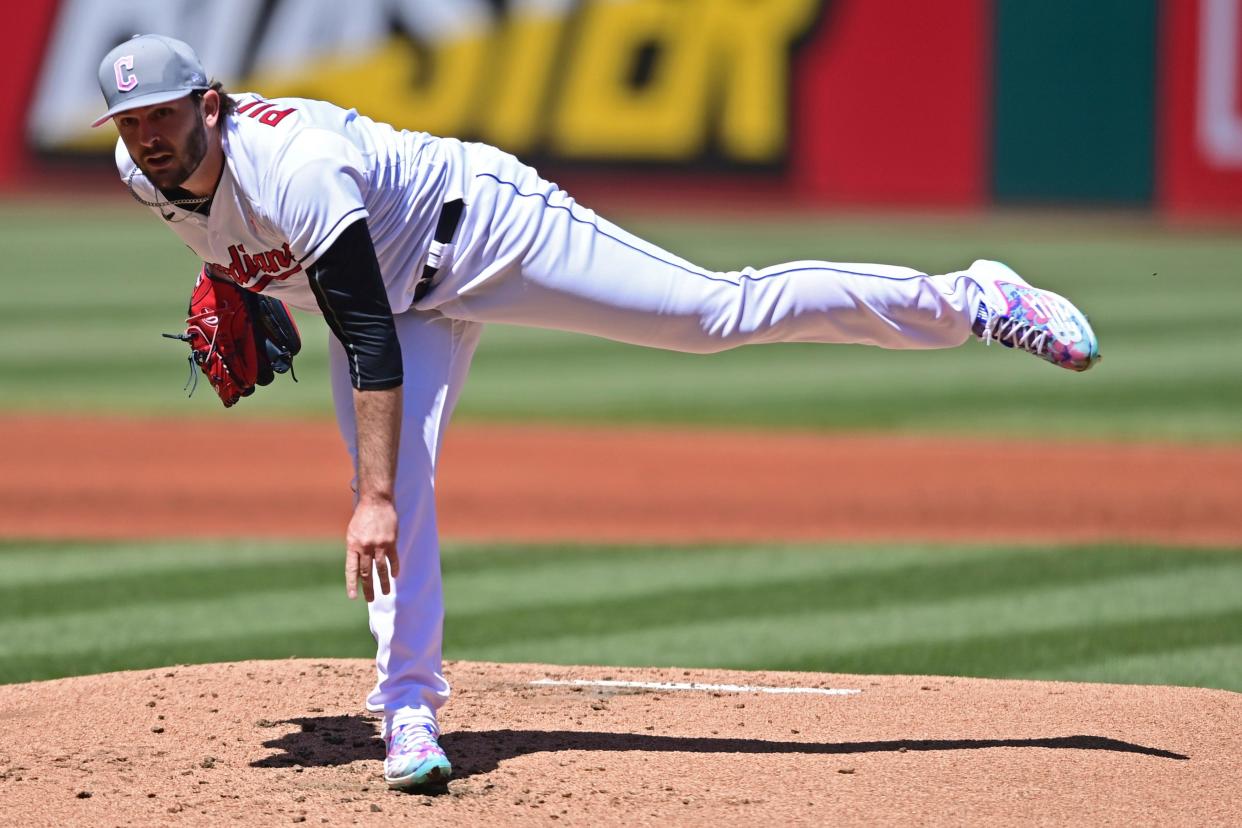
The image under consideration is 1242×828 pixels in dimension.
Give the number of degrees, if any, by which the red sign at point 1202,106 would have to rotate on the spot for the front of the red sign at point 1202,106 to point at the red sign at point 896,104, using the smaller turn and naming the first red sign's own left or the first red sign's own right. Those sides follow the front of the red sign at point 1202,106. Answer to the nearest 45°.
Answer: approximately 90° to the first red sign's own right

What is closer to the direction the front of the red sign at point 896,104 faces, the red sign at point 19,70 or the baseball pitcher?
the baseball pitcher

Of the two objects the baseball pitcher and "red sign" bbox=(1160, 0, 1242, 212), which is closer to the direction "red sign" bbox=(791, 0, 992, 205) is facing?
the baseball pitcher

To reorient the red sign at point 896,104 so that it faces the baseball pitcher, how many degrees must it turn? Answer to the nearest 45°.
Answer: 0° — it already faces them

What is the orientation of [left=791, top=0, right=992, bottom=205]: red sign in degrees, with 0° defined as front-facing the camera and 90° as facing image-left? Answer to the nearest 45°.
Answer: approximately 0°

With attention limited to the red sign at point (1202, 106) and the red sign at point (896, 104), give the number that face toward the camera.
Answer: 2

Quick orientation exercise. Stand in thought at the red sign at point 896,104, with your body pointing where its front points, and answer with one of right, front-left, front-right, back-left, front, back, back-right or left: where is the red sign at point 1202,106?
left

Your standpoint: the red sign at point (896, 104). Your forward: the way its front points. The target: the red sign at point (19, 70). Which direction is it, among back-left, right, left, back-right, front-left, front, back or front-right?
right

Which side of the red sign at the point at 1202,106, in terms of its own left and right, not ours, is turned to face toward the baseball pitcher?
front

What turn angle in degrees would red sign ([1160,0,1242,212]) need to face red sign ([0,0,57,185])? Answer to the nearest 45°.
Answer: approximately 90° to its right
